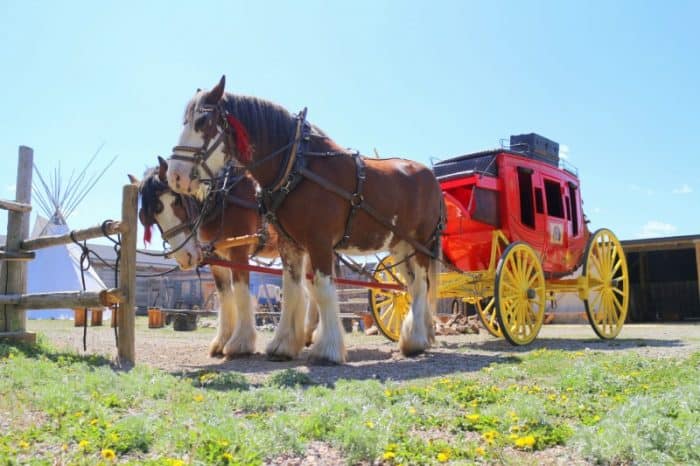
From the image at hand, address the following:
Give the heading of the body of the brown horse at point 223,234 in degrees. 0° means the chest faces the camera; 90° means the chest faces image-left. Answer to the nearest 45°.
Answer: approximately 45°

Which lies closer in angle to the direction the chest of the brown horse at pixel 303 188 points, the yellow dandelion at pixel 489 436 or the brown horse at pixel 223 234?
the yellow dandelion

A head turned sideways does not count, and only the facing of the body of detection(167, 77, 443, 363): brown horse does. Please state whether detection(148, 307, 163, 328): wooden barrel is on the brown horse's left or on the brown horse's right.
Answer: on the brown horse's right

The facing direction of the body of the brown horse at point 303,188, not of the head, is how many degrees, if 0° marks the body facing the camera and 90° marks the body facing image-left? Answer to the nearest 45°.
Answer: approximately 45°

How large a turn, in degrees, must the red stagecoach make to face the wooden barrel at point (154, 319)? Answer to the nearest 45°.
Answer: approximately 90° to its right

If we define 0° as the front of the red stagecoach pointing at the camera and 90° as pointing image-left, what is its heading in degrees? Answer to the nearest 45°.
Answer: approximately 45°

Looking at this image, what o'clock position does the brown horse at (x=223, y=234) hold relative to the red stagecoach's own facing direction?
The brown horse is roughly at 12 o'clock from the red stagecoach.

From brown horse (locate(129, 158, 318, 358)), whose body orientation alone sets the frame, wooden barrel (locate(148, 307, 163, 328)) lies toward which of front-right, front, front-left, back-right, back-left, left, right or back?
back-right

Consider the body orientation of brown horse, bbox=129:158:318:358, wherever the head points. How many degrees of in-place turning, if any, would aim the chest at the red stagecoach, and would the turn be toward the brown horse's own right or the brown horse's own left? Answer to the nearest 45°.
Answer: approximately 135° to the brown horse's own left

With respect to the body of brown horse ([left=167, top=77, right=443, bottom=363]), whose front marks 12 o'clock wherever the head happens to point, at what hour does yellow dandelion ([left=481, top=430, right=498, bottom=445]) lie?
The yellow dandelion is roughly at 10 o'clock from the brown horse.

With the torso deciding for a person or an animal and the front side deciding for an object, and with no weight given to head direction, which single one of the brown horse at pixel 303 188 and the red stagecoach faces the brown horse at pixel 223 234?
the red stagecoach

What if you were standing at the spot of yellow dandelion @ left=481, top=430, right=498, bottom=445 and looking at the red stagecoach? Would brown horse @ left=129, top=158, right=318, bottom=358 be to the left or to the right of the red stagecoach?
left

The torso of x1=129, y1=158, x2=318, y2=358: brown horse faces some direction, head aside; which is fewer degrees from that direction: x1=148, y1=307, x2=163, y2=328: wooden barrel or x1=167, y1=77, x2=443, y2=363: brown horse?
the brown horse
